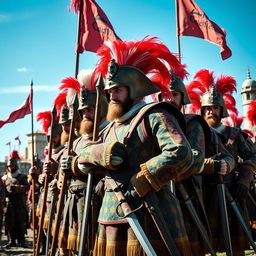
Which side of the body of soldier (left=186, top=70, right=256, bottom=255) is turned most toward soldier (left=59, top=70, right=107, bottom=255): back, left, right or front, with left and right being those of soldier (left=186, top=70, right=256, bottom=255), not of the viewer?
front

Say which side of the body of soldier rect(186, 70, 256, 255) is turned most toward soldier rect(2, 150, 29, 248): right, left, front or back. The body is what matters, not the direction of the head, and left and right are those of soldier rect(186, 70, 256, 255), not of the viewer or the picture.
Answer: right

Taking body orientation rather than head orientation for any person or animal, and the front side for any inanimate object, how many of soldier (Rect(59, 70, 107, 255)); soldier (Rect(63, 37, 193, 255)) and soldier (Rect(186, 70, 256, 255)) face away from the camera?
0

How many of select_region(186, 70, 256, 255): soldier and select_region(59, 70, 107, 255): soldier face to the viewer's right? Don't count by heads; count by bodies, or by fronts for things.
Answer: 0

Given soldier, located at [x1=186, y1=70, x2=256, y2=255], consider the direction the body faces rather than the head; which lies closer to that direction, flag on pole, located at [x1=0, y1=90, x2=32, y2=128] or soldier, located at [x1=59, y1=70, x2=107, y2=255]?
the soldier

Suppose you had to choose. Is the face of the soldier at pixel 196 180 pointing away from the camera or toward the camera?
toward the camera

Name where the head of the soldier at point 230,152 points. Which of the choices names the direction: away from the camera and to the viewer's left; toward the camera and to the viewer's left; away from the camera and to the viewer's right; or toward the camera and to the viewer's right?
toward the camera and to the viewer's left

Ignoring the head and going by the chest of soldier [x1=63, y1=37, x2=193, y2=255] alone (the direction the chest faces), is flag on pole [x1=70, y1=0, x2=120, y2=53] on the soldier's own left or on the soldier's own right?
on the soldier's own right

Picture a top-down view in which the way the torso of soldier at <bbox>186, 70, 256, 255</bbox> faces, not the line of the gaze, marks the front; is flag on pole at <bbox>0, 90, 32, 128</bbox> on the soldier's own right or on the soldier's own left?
on the soldier's own right

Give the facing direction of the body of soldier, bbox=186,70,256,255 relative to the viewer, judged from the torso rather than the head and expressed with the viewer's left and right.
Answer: facing the viewer and to the left of the viewer

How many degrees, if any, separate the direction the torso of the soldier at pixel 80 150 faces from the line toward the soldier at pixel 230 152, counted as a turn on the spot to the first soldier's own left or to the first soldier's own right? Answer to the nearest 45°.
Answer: approximately 135° to the first soldier's own left

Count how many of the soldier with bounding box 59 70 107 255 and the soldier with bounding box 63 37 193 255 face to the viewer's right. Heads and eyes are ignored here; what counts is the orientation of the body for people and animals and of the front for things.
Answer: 0

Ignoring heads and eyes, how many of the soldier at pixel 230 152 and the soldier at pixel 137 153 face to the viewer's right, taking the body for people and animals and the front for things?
0
